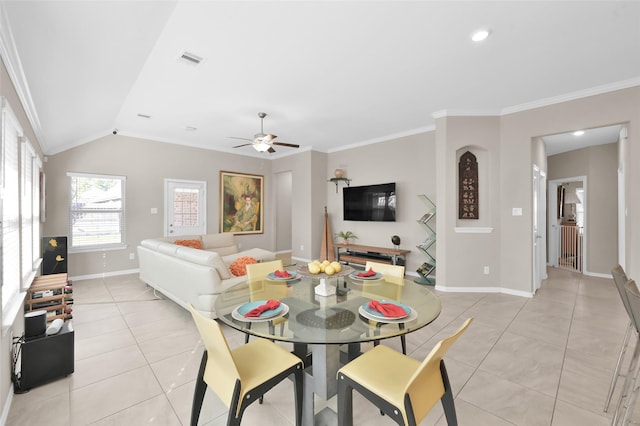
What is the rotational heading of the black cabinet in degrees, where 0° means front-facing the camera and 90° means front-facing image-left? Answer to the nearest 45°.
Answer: approximately 315°

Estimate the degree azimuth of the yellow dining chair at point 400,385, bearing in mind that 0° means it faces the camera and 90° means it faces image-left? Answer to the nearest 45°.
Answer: approximately 135°

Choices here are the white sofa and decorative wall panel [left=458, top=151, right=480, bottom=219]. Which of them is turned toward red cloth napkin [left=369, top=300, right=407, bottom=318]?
the decorative wall panel

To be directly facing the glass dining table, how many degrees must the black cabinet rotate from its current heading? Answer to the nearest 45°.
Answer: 0° — it already faces it

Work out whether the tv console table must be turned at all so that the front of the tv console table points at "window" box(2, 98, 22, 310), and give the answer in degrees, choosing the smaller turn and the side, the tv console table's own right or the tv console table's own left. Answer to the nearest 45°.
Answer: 0° — it already faces it

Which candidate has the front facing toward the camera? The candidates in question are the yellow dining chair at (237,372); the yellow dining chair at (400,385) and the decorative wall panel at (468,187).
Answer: the decorative wall panel

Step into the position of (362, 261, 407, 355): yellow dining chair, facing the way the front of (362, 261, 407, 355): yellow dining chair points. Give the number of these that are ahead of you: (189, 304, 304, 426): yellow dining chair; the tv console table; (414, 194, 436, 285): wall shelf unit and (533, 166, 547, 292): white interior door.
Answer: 1

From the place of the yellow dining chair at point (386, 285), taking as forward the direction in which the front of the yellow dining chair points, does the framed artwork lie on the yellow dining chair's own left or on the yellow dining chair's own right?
on the yellow dining chair's own right

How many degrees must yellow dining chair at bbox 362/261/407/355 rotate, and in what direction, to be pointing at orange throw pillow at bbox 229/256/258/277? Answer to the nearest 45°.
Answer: approximately 90° to its right

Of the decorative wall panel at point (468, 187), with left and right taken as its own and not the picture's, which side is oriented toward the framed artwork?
right

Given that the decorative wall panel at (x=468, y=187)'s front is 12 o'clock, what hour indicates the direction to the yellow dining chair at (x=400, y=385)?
The yellow dining chair is roughly at 12 o'clock from the decorative wall panel.

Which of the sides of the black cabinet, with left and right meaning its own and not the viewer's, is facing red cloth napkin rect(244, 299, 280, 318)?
front

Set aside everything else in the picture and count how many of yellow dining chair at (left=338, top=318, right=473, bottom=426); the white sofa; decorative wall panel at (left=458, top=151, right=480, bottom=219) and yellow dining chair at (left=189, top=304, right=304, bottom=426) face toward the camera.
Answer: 1

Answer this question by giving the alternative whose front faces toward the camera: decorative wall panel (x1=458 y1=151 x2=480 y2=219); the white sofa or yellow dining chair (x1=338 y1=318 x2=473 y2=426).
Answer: the decorative wall panel

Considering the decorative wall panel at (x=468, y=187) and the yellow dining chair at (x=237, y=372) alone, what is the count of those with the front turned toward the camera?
1

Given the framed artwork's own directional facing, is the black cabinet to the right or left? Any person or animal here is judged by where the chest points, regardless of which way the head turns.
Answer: on its right
